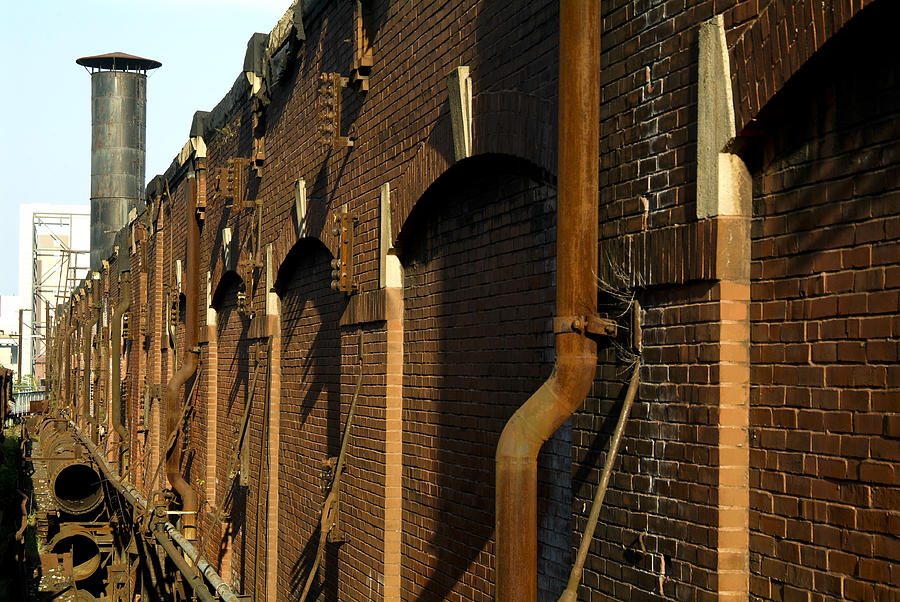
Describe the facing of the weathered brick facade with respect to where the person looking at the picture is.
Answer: facing the viewer and to the left of the viewer

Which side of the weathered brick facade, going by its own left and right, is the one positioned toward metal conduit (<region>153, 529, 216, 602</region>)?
right

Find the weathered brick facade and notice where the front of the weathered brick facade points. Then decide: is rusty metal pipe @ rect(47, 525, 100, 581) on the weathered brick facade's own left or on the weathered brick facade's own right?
on the weathered brick facade's own right
